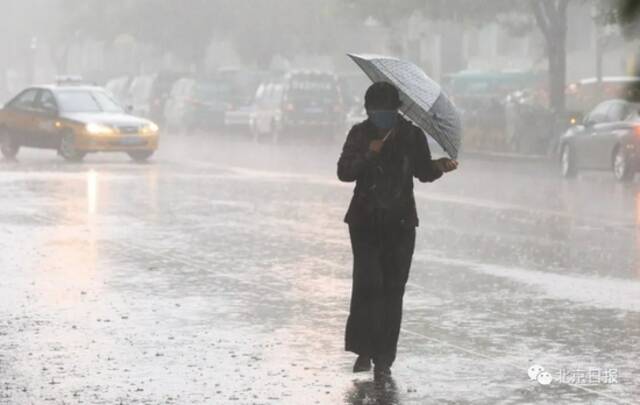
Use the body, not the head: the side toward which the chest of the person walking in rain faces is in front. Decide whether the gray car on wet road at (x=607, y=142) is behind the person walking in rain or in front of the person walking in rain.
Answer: behind

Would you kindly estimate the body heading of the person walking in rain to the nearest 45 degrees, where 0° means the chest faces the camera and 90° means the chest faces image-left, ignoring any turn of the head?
approximately 0°

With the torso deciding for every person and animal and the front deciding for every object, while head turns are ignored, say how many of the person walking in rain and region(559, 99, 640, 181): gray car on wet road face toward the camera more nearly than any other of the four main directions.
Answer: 1

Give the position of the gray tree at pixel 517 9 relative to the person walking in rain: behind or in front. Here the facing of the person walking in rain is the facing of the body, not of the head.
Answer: behind
